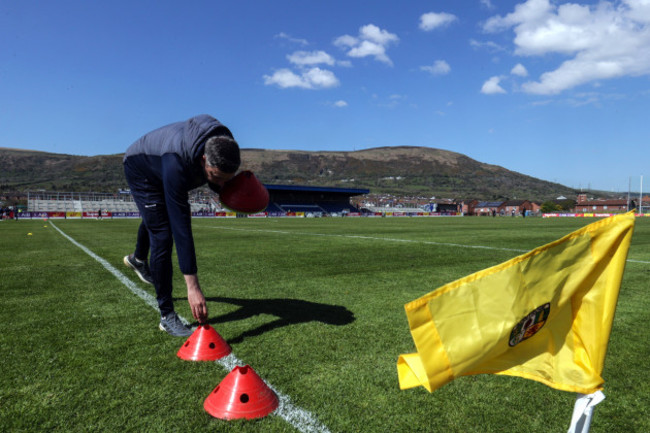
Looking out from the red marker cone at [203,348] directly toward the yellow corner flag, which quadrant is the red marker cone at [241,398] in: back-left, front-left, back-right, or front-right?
front-right

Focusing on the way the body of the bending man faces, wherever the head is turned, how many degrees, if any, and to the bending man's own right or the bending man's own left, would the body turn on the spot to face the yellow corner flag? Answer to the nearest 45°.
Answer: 0° — they already face it

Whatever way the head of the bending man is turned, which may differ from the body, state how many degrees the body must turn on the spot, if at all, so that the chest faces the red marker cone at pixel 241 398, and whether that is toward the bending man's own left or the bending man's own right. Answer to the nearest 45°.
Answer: approximately 45° to the bending man's own right

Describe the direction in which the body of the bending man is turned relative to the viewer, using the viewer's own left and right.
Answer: facing the viewer and to the right of the viewer
